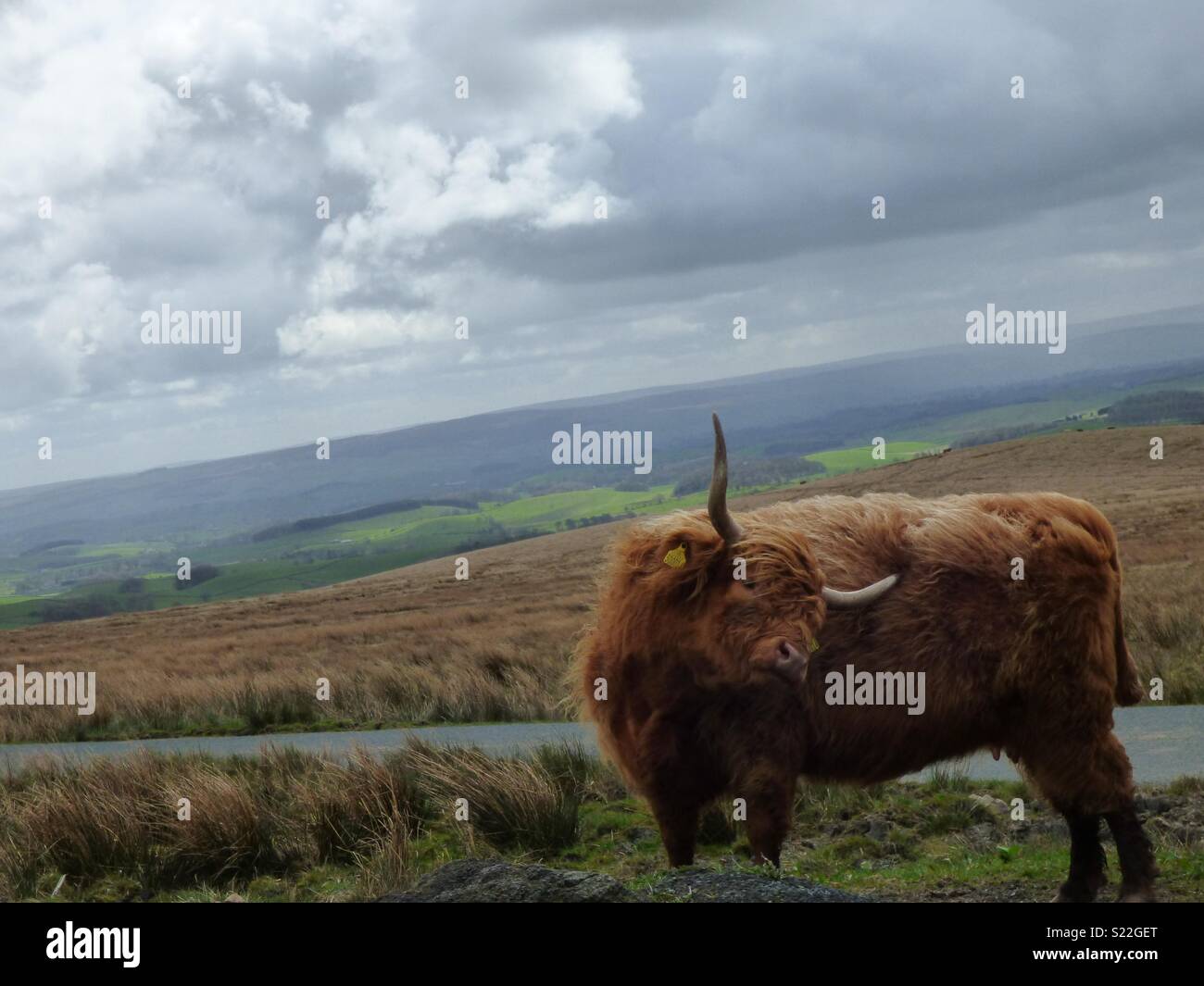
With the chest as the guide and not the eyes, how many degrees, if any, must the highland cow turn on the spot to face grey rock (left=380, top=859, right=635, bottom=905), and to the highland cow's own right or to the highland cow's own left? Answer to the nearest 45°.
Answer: approximately 45° to the highland cow's own left

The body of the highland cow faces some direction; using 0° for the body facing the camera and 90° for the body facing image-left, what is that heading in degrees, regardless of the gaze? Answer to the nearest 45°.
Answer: approximately 90°

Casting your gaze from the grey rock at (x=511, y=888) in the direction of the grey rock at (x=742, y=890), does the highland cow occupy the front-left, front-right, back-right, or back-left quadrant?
front-left

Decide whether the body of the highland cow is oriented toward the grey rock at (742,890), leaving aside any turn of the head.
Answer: no
